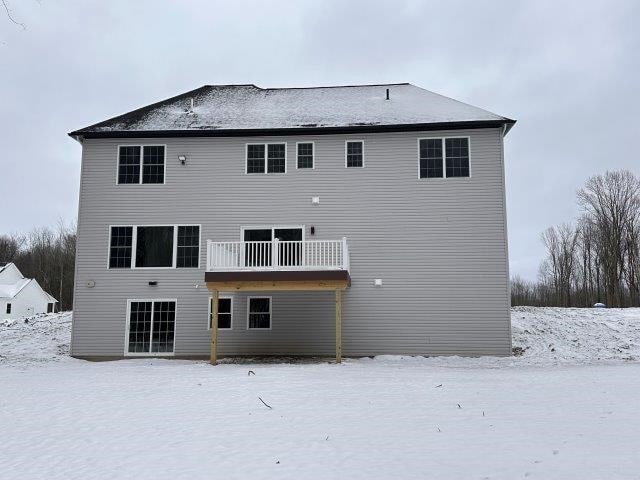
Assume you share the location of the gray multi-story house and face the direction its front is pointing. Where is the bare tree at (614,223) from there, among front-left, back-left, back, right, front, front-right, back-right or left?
front-right

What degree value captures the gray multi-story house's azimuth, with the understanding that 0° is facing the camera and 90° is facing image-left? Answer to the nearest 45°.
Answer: approximately 180°
